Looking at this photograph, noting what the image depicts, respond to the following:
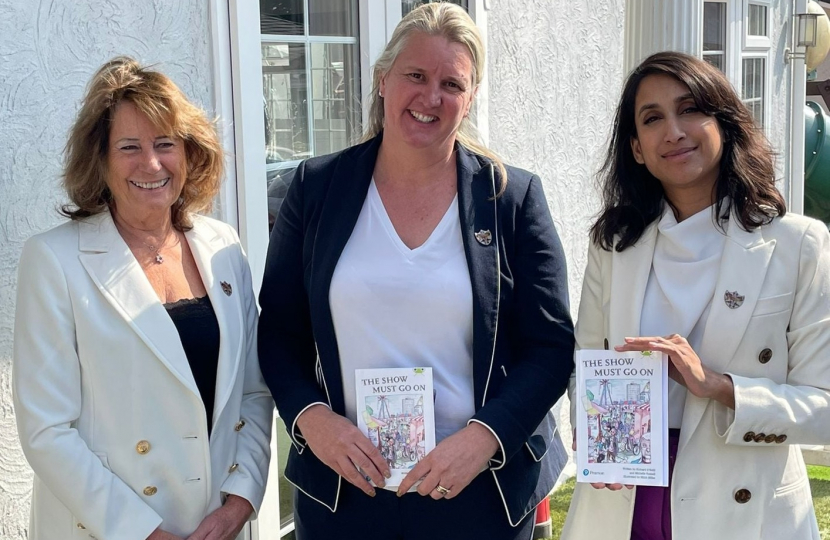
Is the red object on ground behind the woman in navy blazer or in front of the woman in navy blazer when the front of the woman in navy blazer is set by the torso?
behind

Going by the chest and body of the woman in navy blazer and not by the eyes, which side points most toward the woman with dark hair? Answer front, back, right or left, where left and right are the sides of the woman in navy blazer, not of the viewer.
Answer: left

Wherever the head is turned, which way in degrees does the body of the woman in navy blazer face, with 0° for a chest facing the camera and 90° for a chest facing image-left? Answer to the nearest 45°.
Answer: approximately 0°

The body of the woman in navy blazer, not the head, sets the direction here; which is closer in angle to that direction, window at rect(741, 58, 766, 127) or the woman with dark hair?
the woman with dark hair

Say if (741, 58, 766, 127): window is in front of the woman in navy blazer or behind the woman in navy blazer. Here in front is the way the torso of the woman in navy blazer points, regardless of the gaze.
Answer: behind

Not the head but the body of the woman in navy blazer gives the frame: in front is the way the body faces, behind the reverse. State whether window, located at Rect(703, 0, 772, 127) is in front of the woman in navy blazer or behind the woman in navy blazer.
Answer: behind

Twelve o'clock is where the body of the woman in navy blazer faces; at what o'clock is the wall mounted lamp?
The wall mounted lamp is roughly at 7 o'clock from the woman in navy blazer.
